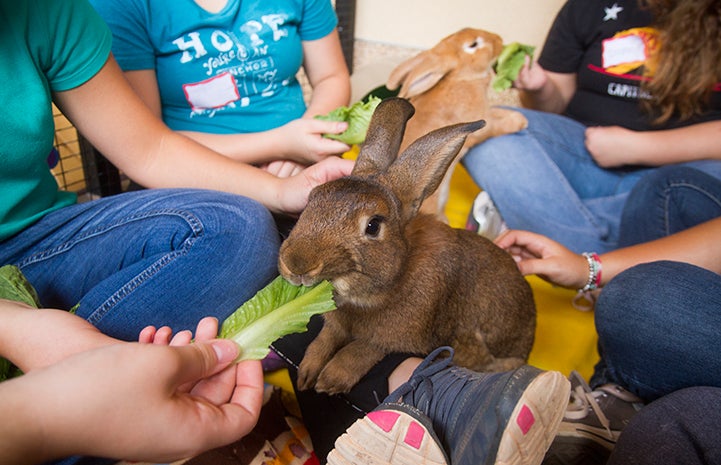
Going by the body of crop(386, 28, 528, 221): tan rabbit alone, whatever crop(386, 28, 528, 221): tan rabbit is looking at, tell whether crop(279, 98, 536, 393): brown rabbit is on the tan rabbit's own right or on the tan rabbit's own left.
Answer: on the tan rabbit's own right

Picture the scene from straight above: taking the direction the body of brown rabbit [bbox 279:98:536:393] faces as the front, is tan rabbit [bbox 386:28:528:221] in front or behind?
behind

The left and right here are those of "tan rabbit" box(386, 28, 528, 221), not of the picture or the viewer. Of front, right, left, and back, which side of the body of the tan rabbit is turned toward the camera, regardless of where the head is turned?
right

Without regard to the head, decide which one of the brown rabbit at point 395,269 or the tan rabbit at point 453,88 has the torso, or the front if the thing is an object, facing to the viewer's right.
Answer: the tan rabbit at point 453,88

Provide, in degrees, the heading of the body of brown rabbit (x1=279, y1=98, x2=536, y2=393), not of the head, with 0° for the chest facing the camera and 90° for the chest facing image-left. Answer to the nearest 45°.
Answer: approximately 45°

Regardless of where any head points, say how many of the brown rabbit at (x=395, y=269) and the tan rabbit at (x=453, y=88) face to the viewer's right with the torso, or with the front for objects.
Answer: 1
